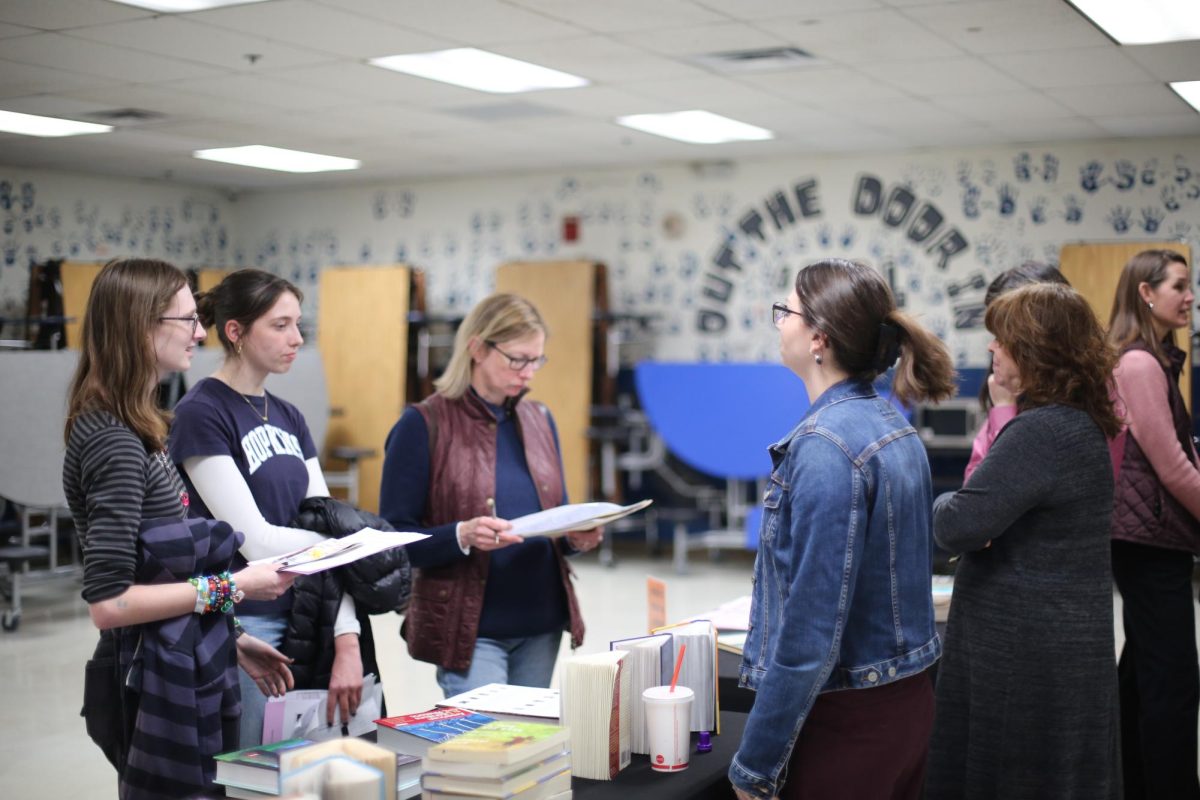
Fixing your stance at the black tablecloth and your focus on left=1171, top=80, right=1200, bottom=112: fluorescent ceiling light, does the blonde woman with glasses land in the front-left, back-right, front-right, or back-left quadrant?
front-left

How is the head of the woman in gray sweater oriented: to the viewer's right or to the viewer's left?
to the viewer's left

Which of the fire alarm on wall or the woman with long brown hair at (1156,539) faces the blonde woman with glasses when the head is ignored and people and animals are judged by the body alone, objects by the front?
the fire alarm on wall

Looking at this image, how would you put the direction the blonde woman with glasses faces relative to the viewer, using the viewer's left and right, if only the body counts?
facing the viewer and to the right of the viewer

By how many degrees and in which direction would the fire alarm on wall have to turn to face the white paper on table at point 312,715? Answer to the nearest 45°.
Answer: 0° — it already faces it

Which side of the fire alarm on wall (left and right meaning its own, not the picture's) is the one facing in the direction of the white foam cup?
front

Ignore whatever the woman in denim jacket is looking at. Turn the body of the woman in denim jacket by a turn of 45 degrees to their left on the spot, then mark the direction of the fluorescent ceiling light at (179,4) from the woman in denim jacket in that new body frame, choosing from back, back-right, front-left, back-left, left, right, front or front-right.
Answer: front-right

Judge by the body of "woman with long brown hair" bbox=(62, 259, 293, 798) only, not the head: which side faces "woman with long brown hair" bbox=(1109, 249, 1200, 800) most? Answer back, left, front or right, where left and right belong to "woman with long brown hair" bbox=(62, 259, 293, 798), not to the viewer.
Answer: front

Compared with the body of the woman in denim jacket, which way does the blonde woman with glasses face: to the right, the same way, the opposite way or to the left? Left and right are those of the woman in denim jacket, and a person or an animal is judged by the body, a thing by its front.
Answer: the opposite way

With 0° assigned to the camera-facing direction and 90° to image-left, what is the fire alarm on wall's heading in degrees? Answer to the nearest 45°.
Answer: approximately 0°

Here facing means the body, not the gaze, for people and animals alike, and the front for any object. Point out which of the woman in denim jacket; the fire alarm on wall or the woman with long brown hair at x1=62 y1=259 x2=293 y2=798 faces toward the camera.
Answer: the fire alarm on wall

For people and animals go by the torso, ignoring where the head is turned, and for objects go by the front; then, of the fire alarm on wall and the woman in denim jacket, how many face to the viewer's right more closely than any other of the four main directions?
0

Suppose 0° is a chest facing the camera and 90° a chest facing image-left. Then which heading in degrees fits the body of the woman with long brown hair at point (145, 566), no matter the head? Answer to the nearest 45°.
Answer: approximately 270°

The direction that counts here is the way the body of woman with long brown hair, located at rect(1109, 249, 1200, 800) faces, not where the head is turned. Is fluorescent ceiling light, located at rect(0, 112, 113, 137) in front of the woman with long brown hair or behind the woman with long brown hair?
behind

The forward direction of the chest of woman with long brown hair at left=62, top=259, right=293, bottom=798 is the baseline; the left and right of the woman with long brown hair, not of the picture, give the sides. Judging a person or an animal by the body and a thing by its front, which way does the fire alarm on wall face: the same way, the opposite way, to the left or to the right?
to the right

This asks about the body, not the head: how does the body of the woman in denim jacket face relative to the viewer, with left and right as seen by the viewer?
facing away from the viewer and to the left of the viewer
